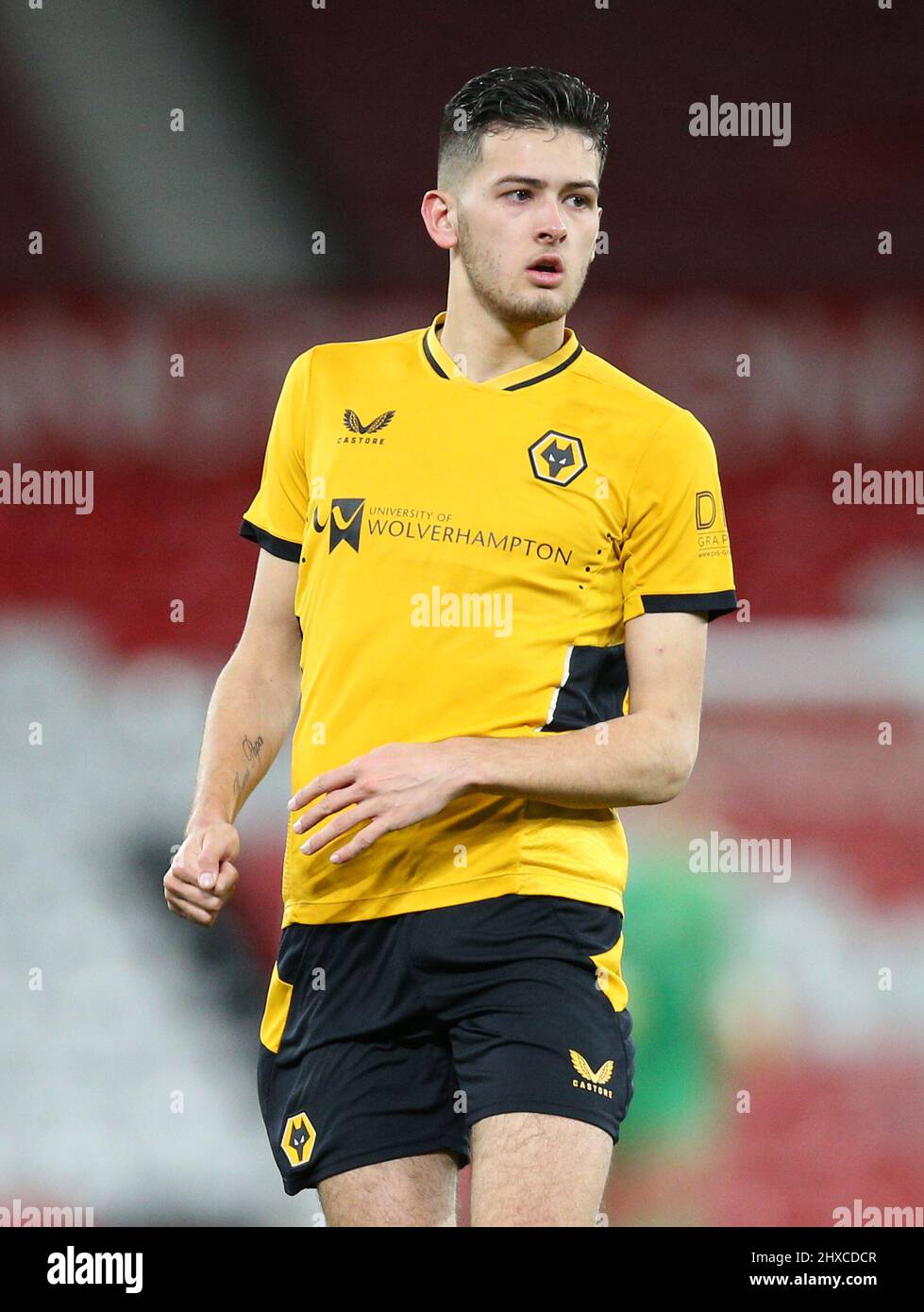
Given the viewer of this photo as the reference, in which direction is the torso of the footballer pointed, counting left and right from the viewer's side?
facing the viewer
